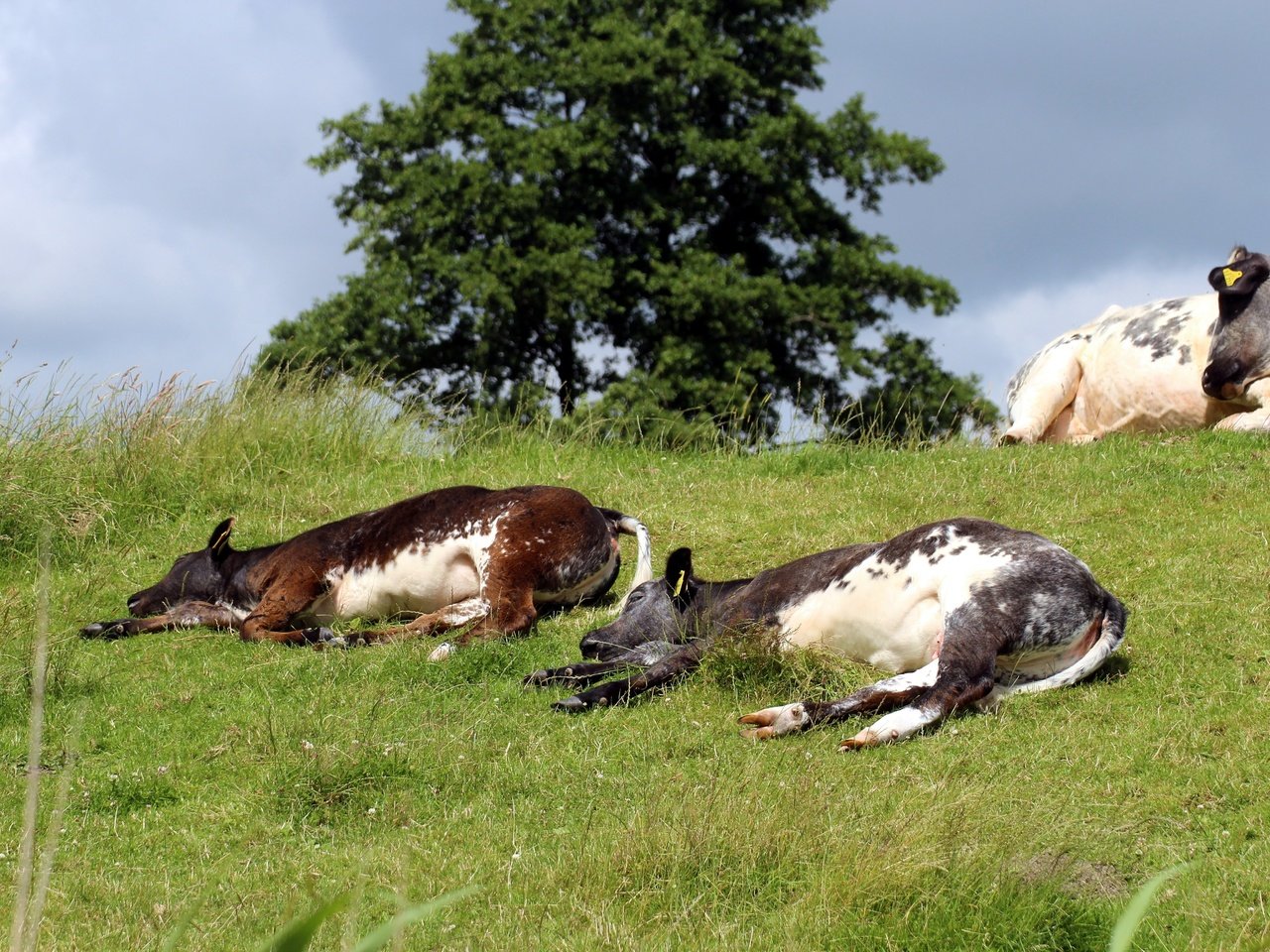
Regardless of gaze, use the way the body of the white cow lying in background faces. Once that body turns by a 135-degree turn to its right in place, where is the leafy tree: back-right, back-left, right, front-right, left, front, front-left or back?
right

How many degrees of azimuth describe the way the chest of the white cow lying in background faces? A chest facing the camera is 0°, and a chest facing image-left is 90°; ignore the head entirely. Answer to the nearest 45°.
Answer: approximately 270°

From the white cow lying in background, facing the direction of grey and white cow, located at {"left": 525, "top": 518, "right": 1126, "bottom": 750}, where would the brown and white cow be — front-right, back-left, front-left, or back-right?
front-right

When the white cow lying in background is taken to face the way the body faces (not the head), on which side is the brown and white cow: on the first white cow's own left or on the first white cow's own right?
on the first white cow's own right

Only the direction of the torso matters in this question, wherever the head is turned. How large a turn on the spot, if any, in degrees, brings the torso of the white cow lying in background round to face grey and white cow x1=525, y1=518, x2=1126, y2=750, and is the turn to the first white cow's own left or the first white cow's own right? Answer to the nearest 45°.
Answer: approximately 90° to the first white cow's own right
